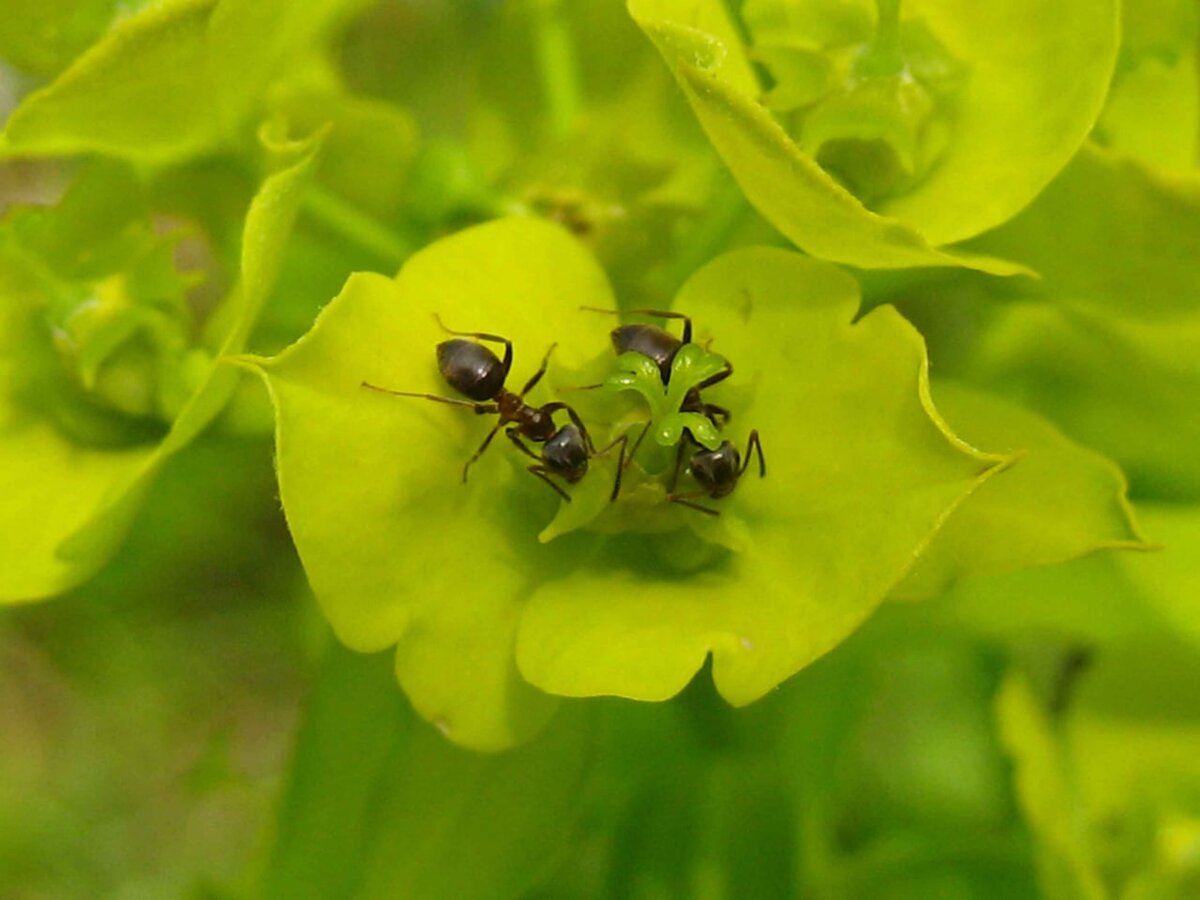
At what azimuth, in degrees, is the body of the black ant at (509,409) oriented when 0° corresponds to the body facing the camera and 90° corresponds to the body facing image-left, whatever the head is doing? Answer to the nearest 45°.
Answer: approximately 315°
